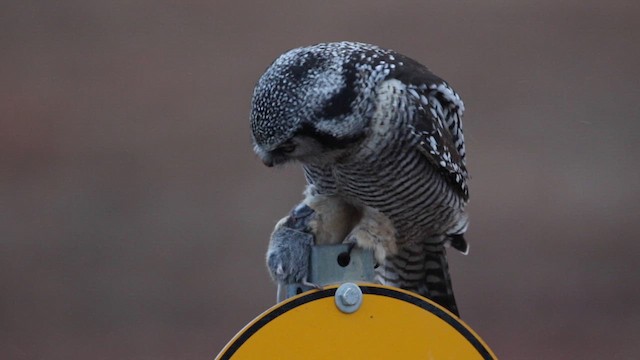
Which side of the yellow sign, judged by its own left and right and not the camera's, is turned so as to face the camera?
front
